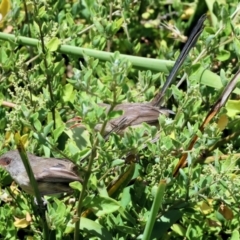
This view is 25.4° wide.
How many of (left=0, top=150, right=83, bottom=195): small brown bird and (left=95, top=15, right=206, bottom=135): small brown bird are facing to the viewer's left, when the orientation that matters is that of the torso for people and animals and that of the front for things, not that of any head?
2

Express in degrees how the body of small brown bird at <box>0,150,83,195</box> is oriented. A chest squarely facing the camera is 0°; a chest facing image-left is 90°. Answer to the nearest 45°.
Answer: approximately 90°

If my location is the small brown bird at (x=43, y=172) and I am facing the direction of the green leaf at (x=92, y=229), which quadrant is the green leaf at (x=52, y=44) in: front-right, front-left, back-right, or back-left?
back-left

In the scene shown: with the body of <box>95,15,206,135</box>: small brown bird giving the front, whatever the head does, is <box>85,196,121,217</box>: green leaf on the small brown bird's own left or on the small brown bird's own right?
on the small brown bird's own left

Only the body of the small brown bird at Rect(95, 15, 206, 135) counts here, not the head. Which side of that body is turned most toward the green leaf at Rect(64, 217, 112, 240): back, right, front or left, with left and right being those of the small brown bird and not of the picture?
left

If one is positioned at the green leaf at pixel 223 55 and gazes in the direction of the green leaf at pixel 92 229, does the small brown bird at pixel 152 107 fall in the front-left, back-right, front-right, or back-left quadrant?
front-right

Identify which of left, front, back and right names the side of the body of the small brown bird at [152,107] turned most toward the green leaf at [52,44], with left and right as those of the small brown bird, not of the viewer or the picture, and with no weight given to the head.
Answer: front

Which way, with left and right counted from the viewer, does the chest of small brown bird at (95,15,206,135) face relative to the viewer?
facing to the left of the viewer

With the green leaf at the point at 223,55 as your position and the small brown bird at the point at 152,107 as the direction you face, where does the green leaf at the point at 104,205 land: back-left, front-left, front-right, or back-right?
front-left

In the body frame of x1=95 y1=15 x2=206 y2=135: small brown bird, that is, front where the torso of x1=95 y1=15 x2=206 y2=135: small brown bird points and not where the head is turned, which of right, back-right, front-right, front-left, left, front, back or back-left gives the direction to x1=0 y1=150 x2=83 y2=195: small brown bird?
front-left

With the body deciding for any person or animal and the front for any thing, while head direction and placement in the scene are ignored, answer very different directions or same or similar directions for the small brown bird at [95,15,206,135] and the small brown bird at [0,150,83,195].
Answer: same or similar directions

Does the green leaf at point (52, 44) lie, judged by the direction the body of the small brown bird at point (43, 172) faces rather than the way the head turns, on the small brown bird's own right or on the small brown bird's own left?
on the small brown bird's own right
